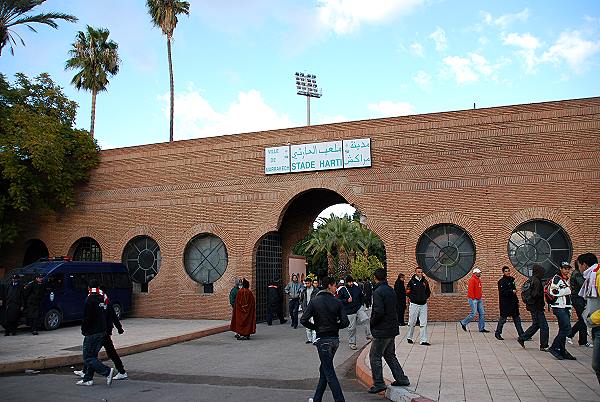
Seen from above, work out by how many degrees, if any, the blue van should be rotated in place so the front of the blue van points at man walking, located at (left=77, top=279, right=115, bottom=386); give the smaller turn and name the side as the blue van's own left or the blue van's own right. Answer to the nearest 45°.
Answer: approximately 45° to the blue van's own left

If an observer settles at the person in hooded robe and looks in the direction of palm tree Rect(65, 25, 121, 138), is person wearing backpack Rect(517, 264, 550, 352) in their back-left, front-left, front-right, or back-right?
back-right

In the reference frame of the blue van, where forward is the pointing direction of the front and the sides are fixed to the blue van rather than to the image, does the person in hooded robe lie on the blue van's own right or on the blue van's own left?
on the blue van's own left

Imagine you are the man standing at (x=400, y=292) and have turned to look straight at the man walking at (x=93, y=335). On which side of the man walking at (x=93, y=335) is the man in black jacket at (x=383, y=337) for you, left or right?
left

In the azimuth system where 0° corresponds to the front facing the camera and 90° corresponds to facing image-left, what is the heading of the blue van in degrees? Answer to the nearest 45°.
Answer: approximately 45°

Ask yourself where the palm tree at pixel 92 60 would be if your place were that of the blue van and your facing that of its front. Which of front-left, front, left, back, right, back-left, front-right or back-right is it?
back-right

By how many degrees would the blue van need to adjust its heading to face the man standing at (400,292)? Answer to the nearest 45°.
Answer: approximately 90° to its left

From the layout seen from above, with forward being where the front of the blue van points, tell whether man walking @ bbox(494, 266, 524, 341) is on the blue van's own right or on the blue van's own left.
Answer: on the blue van's own left

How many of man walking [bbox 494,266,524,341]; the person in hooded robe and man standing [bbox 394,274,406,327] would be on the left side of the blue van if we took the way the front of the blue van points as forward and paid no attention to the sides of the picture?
3

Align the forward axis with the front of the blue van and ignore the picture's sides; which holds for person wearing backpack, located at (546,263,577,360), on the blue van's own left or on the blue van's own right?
on the blue van's own left

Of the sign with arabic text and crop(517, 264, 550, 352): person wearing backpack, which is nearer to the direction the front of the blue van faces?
the person wearing backpack
